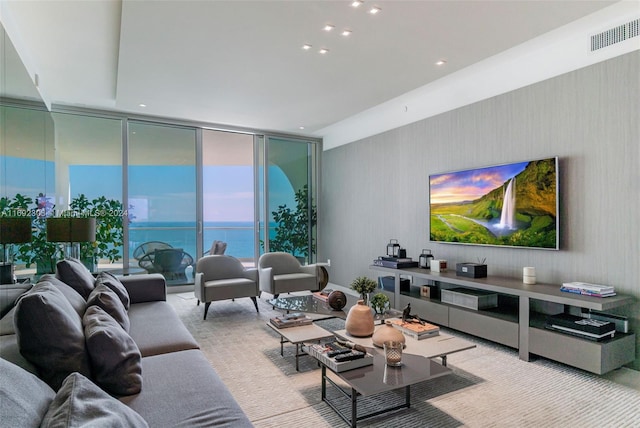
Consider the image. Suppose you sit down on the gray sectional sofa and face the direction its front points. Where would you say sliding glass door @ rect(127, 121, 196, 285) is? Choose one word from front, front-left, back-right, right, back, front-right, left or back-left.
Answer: left

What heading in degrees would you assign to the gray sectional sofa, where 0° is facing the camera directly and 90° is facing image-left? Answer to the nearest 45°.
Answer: approximately 270°

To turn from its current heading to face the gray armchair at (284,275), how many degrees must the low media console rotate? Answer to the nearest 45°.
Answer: approximately 45° to its right

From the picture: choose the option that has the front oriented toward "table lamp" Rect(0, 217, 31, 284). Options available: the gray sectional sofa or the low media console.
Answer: the low media console

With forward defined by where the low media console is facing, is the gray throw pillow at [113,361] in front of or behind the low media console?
in front

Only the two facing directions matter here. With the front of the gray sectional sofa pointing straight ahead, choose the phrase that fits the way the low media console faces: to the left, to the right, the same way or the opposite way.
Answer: the opposite way

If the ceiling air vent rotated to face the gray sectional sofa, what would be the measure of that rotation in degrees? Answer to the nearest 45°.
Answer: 0° — it already faces it

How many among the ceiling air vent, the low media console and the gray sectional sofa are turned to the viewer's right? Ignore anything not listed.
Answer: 1

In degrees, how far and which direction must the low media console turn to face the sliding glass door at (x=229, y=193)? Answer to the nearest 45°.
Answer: approximately 45° to its right

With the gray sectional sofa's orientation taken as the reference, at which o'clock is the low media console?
The low media console is roughly at 12 o'clock from the gray sectional sofa.

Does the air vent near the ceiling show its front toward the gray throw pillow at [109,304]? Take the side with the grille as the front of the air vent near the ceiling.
yes

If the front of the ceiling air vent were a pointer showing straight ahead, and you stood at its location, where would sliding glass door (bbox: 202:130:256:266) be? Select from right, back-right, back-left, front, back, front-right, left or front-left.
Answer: front-right
